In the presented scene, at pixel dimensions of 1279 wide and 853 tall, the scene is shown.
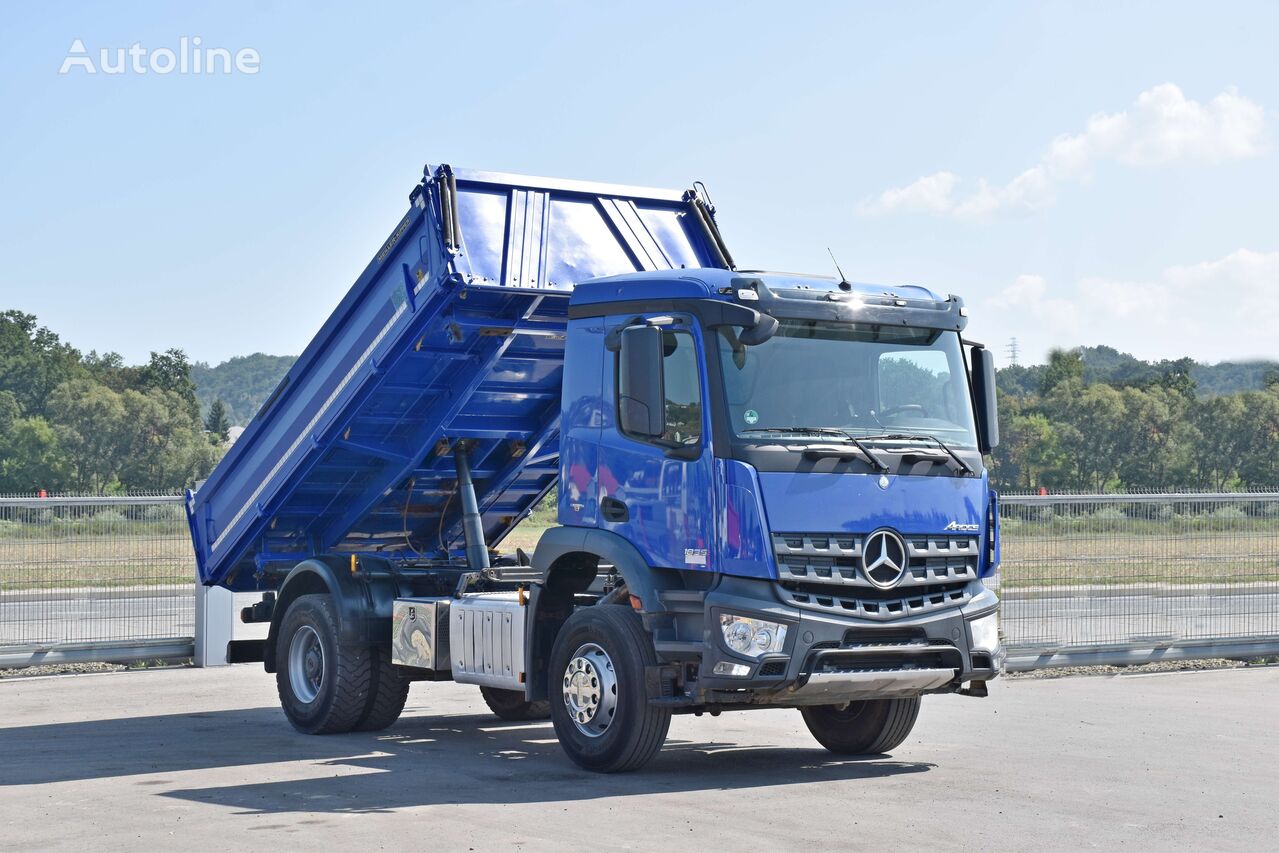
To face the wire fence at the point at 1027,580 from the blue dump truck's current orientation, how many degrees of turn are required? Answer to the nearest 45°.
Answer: approximately 90° to its left

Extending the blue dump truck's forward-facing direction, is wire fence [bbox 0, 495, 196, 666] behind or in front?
behind

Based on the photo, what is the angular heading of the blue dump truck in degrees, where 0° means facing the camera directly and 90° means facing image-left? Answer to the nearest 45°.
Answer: approximately 315°
